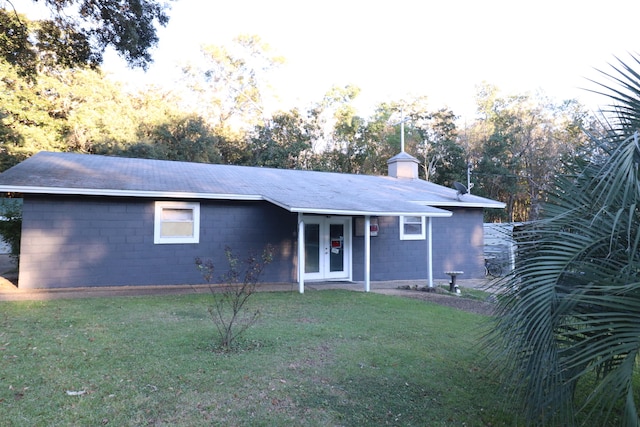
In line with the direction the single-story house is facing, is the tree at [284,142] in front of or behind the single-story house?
behind

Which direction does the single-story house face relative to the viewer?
toward the camera

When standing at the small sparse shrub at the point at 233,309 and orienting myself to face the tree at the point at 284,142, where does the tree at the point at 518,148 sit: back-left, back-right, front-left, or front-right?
front-right

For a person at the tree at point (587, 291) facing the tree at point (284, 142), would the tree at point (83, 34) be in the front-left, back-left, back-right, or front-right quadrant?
front-left

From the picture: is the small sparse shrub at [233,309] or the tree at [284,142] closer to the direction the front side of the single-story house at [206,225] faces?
the small sparse shrub

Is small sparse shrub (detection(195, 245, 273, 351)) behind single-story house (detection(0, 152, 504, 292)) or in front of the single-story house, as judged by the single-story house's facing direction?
in front

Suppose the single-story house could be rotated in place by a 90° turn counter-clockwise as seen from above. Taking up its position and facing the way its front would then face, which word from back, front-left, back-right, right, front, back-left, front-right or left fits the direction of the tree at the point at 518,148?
front-left

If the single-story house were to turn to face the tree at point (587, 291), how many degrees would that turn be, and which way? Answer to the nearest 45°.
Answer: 0° — it already faces it

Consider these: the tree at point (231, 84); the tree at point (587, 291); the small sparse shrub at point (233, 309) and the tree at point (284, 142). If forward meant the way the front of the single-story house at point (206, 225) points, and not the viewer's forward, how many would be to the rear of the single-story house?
2

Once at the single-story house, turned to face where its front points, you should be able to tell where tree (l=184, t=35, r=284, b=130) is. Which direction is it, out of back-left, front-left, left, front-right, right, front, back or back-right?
back

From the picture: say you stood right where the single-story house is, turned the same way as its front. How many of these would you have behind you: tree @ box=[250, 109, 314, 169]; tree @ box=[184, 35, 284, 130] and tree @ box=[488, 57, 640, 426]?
2
